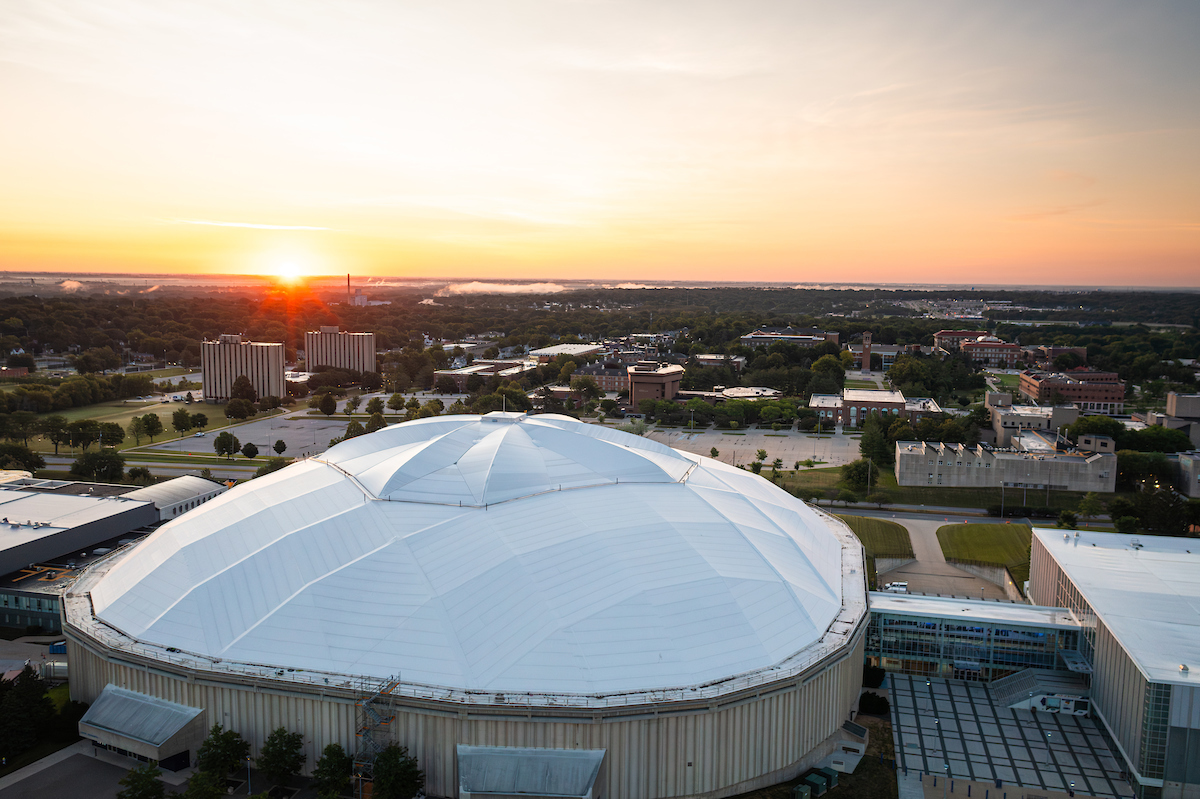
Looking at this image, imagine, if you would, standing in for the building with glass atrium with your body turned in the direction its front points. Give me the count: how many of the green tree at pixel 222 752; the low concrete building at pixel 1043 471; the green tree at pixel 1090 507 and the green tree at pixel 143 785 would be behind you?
2

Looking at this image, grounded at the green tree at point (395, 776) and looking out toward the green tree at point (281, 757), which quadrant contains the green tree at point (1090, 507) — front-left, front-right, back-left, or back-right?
back-right

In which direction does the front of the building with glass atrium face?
toward the camera

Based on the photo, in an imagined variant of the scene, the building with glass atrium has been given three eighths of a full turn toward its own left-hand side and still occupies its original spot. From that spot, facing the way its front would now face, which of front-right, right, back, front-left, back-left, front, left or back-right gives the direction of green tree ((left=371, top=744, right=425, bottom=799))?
back

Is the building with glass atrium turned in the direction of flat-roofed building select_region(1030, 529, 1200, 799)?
no

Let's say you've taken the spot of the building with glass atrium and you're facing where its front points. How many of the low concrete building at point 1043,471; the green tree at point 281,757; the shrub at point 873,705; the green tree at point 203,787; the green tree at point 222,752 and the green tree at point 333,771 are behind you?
1

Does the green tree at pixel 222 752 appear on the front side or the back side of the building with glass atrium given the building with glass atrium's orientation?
on the front side

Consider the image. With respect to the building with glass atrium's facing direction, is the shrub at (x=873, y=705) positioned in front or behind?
in front

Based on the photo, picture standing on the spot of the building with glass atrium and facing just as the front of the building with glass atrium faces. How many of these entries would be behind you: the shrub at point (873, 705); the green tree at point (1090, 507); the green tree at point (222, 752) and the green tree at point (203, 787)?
1

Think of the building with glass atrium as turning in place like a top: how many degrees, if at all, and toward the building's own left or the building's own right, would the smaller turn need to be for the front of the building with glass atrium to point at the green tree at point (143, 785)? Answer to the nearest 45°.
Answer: approximately 45° to the building's own right

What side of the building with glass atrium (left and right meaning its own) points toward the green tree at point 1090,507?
back

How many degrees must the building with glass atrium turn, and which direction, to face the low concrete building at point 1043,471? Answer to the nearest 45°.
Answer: approximately 180°
